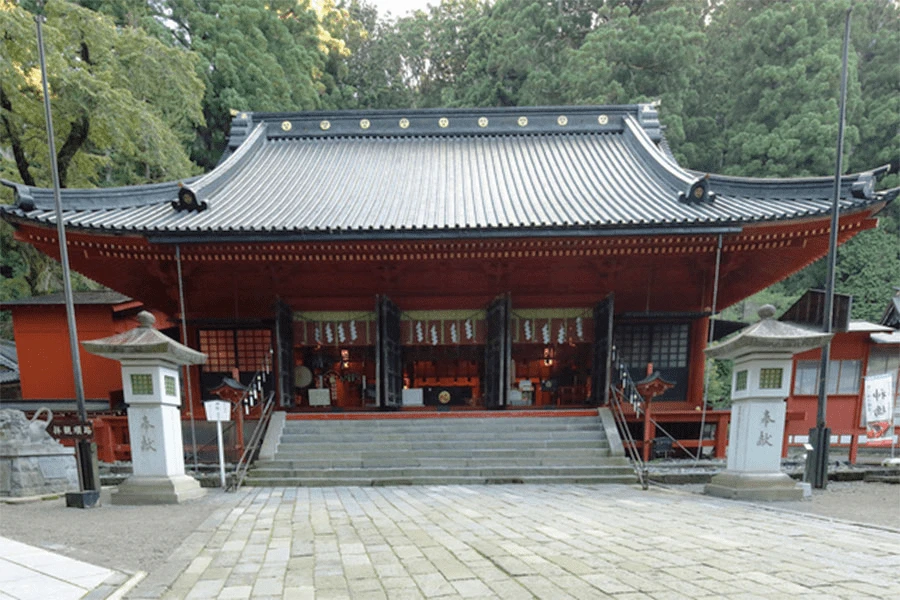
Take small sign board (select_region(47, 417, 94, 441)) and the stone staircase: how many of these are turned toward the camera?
2

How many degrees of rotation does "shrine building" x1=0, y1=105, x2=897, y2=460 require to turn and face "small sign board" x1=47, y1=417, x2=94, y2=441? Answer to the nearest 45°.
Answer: approximately 90° to its right

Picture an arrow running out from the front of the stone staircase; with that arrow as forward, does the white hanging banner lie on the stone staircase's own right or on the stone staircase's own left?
on the stone staircase's own left

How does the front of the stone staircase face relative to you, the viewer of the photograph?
facing the viewer

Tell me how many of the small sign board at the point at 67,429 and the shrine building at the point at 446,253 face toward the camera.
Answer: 2
